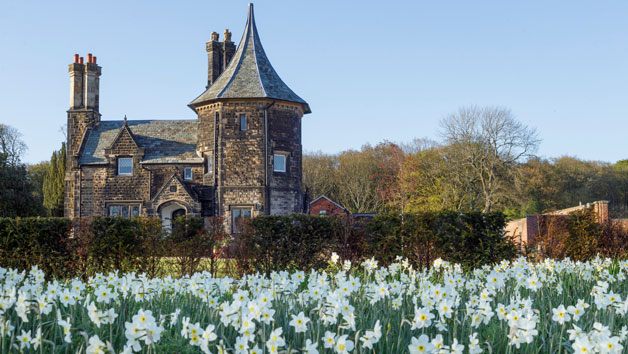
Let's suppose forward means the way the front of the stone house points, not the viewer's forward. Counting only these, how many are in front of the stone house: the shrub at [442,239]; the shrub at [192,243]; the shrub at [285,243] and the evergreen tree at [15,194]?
3

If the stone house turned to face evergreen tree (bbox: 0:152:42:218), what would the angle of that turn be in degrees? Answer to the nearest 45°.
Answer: approximately 135° to its right

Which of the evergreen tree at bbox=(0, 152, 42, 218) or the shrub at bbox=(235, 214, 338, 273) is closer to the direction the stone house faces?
the shrub

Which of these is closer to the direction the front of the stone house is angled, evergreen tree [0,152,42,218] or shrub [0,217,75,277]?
the shrub

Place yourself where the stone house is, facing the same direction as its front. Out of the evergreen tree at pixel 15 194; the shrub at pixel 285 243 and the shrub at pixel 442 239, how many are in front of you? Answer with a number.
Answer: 2

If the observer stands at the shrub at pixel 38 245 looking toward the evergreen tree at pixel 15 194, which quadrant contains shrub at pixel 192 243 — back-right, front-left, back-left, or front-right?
back-right

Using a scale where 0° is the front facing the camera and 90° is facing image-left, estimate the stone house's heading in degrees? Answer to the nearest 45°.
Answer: approximately 0°

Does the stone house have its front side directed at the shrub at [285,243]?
yes

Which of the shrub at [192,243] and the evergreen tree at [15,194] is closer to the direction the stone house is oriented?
the shrub

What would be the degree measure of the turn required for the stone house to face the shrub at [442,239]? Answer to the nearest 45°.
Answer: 0° — it already faces it

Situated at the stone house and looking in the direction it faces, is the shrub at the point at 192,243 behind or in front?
in front

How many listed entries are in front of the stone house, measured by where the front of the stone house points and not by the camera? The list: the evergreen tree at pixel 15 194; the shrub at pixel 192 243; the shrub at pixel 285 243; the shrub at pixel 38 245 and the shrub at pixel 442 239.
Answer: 4

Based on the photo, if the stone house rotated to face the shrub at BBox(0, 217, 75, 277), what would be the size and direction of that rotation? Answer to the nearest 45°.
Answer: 0° — it already faces it
